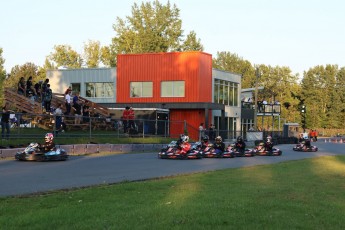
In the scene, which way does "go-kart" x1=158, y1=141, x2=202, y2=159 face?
to the viewer's left

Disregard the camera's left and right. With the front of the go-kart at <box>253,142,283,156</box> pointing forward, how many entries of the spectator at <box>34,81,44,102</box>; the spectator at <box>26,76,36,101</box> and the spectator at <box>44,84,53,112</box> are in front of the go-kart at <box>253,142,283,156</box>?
3

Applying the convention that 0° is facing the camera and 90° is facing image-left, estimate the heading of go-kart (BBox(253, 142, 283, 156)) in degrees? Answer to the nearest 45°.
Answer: approximately 90°

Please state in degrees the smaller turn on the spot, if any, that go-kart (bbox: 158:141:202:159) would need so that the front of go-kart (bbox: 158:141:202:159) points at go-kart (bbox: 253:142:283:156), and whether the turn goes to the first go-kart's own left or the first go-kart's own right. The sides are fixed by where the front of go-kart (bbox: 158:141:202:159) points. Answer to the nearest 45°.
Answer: approximately 135° to the first go-kart's own right

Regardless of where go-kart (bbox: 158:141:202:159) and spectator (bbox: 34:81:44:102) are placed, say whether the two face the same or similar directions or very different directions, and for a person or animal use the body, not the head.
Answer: very different directions

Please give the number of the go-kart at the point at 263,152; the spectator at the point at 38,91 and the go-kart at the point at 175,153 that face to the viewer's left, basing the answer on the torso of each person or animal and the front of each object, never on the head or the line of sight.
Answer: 2

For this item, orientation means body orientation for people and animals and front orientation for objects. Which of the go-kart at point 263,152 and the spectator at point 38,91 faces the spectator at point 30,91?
the go-kart
